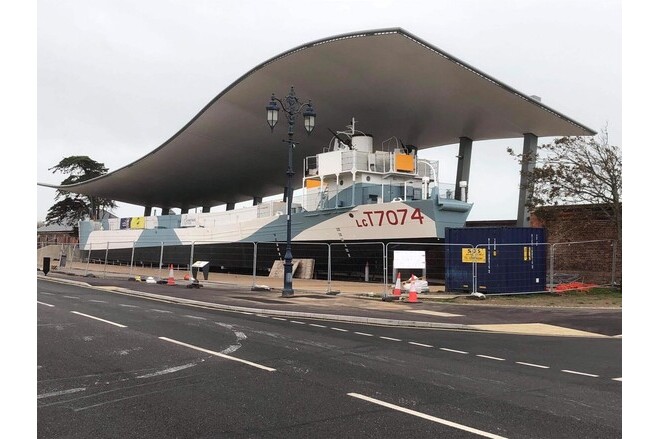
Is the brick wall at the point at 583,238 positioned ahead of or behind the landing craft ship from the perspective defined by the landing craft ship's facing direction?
behind

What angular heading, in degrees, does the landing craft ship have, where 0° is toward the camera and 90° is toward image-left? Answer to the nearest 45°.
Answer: approximately 135°

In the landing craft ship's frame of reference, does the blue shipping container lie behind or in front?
behind
